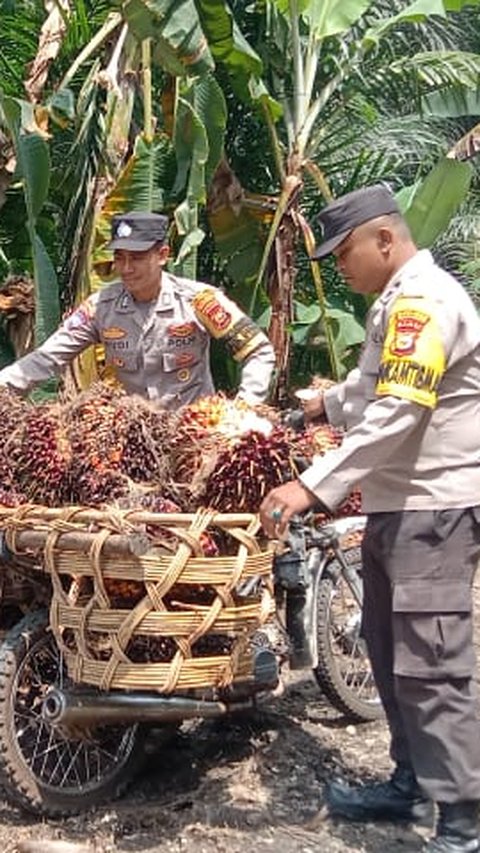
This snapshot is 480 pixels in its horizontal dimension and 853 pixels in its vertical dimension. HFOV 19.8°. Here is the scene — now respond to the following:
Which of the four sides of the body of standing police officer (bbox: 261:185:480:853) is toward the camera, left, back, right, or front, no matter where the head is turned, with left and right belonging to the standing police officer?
left

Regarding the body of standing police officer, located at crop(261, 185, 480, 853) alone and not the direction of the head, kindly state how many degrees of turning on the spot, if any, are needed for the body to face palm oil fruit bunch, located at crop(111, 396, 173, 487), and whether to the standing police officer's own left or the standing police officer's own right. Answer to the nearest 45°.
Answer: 0° — they already face it

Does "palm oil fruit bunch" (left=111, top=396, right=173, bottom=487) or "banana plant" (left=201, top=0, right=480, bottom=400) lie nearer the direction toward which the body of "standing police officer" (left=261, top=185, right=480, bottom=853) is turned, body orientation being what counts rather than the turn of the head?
the palm oil fruit bunch

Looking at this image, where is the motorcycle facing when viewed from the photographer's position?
facing away from the viewer and to the right of the viewer

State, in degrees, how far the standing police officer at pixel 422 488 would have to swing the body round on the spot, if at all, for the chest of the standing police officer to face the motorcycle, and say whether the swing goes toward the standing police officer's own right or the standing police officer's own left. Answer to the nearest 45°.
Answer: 0° — they already face it

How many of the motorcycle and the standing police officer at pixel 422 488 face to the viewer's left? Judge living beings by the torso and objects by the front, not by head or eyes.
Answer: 1

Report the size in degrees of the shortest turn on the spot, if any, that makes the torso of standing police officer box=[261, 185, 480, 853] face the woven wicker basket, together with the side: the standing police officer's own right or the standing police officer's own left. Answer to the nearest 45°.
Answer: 0° — they already face it

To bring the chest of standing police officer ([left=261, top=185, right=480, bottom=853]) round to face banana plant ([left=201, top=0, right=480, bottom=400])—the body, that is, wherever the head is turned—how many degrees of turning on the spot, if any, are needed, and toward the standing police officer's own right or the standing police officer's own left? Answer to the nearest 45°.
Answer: approximately 90° to the standing police officer's own right
